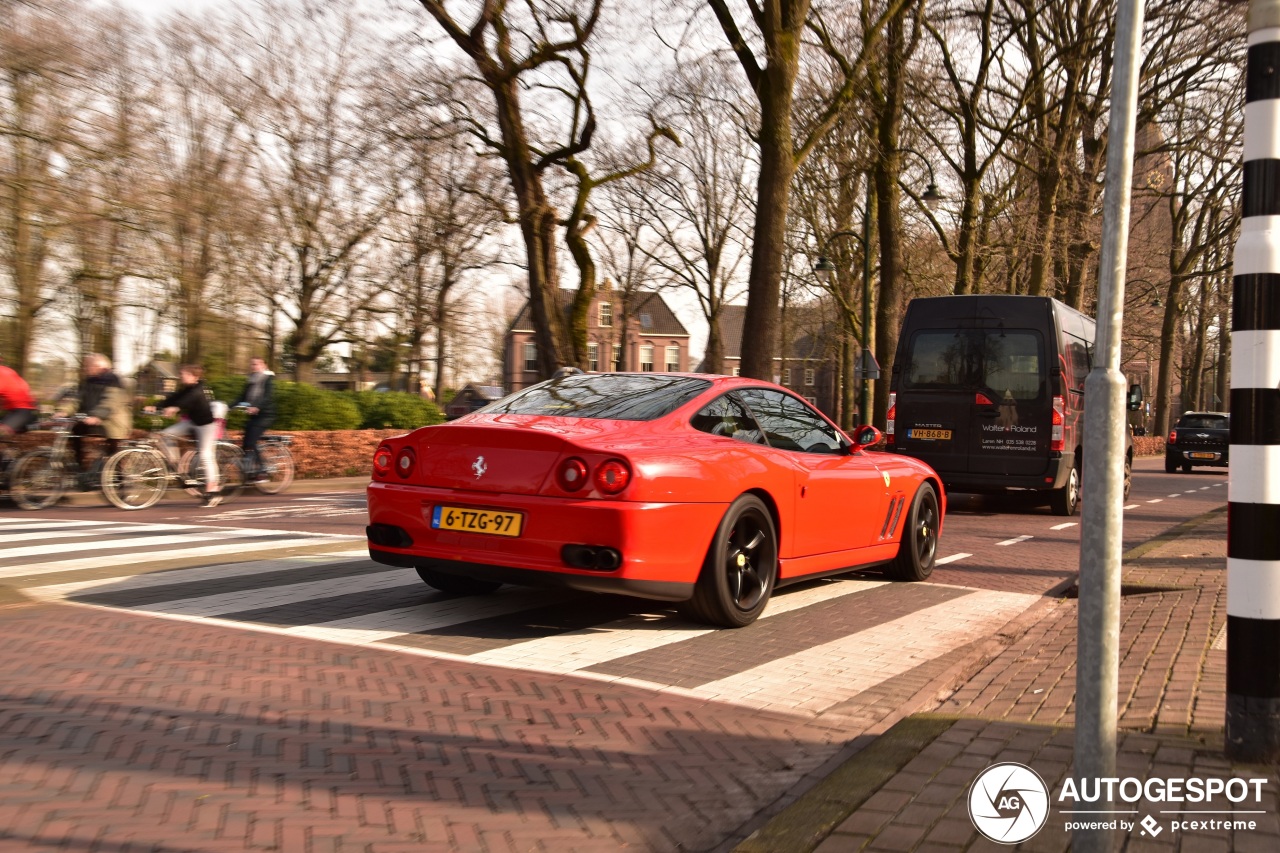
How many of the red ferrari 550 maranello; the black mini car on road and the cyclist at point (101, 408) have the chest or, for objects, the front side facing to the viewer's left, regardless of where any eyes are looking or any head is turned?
1

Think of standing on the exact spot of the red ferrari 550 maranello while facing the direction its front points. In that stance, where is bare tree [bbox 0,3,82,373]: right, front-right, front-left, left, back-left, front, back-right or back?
left

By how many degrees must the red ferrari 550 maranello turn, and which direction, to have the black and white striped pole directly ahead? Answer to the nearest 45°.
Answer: approximately 90° to its right

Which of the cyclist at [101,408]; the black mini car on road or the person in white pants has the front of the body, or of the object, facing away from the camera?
the black mini car on road

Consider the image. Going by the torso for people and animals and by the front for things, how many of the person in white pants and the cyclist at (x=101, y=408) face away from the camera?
0

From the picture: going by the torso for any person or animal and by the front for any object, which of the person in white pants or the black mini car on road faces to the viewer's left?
the person in white pants

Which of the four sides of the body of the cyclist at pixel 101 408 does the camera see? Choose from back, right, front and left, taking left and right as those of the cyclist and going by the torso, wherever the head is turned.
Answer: left

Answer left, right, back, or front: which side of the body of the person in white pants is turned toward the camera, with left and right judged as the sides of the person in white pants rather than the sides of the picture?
left

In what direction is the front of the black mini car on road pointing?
away from the camera

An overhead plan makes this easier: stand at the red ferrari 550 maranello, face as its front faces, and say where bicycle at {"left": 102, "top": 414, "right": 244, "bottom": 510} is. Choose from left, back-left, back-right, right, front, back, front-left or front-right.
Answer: left

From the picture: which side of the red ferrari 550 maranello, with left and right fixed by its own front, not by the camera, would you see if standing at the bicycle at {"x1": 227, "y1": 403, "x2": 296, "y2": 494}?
left

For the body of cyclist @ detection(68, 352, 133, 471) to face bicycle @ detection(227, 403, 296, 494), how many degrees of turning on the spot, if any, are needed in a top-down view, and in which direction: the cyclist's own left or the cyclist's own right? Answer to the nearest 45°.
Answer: approximately 135° to the cyclist's own right

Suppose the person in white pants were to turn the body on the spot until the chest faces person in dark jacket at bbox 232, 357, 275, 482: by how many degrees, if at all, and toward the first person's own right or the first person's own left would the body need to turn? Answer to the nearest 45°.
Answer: approximately 135° to the first person's own right

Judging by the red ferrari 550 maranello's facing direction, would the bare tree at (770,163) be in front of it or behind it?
in front

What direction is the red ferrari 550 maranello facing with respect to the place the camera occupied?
facing away from the viewer and to the right of the viewer

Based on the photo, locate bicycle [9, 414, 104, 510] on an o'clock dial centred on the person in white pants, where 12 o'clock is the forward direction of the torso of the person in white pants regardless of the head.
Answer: The bicycle is roughly at 12 o'clock from the person in white pants.
